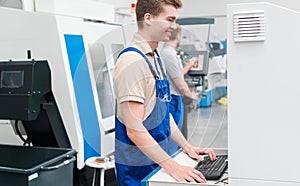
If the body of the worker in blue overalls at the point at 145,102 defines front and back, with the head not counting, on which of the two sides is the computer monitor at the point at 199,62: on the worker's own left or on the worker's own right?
on the worker's own left

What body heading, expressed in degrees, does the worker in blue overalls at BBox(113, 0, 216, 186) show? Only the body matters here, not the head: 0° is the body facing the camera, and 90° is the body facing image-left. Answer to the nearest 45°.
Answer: approximately 270°

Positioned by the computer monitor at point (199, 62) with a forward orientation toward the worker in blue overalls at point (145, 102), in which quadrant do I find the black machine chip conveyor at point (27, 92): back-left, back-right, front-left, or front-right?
front-right

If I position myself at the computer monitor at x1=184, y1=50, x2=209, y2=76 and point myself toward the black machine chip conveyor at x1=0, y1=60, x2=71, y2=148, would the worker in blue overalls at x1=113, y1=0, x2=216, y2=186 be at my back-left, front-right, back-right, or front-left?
front-left

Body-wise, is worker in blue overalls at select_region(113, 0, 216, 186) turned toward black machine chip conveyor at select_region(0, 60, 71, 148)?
no
